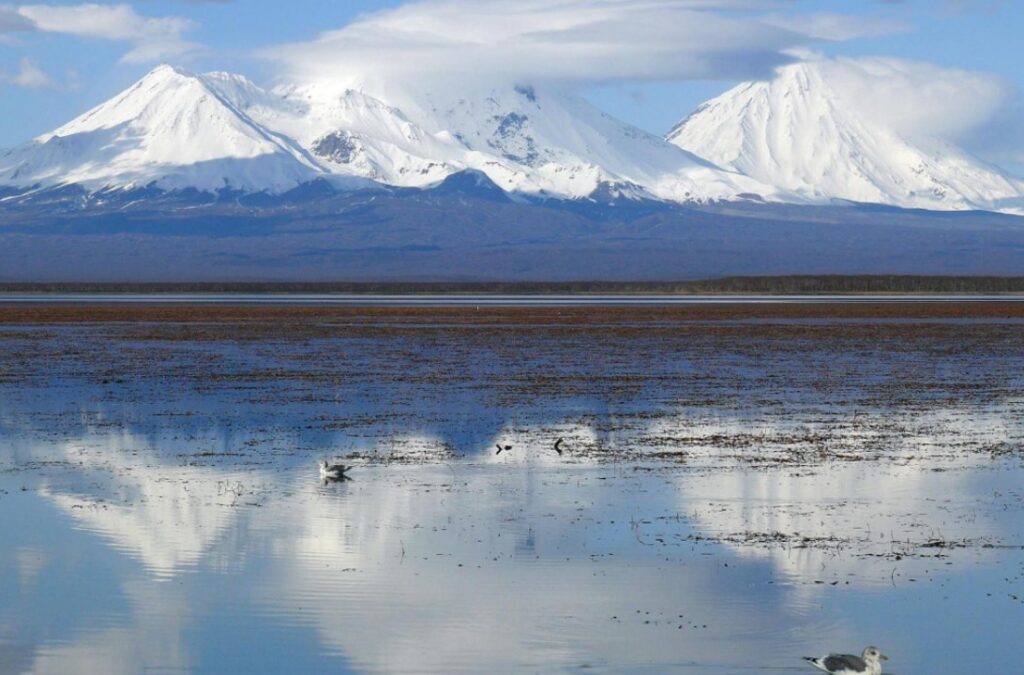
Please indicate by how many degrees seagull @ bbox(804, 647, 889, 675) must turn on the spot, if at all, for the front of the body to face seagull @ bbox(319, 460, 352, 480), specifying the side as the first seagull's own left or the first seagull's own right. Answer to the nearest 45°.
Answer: approximately 135° to the first seagull's own left

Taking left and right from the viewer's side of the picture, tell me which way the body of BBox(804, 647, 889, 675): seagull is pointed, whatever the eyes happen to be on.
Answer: facing to the right of the viewer
